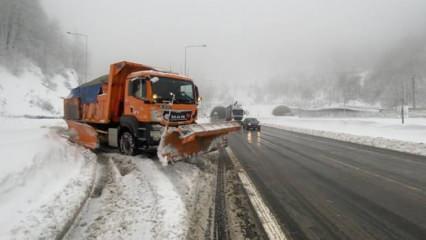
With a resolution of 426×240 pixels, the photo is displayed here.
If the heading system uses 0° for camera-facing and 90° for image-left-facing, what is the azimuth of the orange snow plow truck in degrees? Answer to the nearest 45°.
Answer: approximately 315°

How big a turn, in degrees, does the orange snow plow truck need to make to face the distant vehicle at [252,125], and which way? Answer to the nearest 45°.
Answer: approximately 90° to its left
